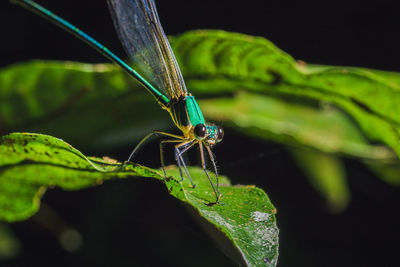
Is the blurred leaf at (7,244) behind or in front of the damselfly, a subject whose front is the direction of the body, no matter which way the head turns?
behind

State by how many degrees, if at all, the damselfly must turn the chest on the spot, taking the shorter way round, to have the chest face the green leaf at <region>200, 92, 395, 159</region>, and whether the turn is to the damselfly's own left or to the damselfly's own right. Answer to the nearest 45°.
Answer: approximately 45° to the damselfly's own left

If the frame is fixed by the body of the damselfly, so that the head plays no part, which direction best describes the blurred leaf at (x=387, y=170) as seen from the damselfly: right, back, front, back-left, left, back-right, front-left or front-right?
front-left

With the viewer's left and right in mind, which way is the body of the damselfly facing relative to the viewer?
facing the viewer and to the right of the viewer
